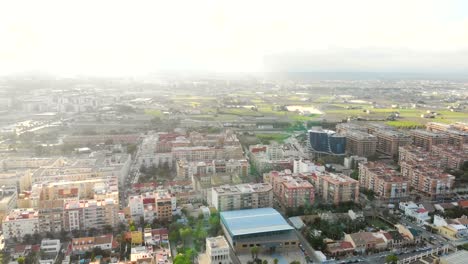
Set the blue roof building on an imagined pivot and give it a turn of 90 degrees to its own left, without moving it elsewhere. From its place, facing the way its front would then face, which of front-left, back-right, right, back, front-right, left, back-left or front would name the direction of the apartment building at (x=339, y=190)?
front-left

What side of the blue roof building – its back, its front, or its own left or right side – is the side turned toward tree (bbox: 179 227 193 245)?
right

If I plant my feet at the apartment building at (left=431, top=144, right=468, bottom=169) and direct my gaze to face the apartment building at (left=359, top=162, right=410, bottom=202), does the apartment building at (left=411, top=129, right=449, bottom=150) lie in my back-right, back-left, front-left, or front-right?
back-right

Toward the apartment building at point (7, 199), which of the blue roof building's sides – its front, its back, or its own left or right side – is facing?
right

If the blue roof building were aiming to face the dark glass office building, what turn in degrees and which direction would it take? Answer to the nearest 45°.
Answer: approximately 180°

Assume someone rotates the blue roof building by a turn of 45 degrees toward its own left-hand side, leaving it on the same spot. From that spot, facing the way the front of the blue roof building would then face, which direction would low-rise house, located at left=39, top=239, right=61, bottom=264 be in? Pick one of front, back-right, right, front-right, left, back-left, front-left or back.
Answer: back-right

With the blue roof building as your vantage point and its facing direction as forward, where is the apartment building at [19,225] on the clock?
The apartment building is roughly at 3 o'clock from the blue roof building.

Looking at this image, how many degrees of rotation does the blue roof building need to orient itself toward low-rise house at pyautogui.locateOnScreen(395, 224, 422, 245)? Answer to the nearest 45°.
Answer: approximately 90° to its left

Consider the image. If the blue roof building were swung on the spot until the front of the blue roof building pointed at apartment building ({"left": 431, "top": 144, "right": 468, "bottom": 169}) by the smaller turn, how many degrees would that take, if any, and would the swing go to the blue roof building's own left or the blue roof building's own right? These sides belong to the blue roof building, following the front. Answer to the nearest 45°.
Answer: approximately 135° to the blue roof building's own left

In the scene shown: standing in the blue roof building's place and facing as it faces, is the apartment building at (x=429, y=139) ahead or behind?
behind

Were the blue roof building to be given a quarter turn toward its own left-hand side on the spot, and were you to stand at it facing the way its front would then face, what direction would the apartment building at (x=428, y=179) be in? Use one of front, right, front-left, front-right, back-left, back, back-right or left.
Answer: front-left

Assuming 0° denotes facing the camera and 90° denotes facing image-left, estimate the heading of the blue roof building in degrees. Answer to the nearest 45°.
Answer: approximately 0°

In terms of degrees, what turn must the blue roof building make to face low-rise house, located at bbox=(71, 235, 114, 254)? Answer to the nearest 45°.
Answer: approximately 90° to its right

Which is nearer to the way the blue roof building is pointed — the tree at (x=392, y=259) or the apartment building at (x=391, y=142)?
the tree

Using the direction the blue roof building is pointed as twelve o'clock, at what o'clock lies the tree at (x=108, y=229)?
The tree is roughly at 3 o'clock from the blue roof building.

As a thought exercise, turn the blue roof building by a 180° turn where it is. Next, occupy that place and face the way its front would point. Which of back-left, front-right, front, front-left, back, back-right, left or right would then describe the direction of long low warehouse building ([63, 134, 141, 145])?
front-left

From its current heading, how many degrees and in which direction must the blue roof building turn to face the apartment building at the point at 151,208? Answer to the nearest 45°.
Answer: approximately 90° to its right
